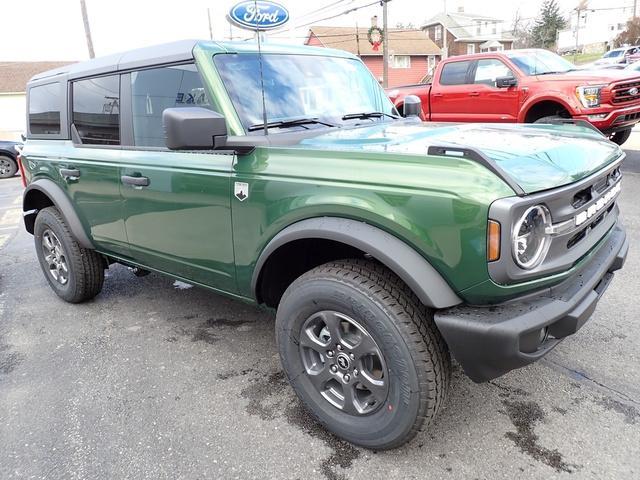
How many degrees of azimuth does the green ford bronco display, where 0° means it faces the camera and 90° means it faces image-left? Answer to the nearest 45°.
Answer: approximately 315°

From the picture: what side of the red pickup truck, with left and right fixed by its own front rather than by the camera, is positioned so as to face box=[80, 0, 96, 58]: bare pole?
back

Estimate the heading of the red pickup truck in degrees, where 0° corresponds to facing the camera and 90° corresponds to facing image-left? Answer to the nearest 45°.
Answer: approximately 315°

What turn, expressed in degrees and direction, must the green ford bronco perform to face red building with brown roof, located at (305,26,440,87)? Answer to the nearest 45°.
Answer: approximately 135° to its left

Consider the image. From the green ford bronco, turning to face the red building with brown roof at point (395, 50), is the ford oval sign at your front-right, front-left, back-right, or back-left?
front-left

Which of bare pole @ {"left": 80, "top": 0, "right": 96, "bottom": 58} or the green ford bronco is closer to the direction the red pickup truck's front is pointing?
the green ford bronco

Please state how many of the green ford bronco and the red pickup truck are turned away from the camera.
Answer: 0
